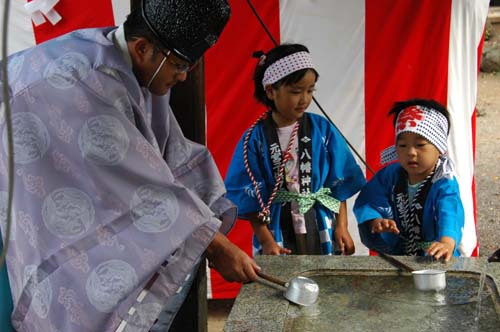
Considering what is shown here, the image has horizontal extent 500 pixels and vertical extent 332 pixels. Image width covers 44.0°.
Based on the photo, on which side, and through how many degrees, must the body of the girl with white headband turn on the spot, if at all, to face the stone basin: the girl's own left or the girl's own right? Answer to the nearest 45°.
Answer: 0° — they already face it

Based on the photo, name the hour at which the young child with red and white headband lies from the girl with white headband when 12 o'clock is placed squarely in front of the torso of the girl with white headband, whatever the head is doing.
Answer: The young child with red and white headband is roughly at 10 o'clock from the girl with white headband.

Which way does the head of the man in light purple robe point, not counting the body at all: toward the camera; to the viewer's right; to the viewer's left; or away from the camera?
to the viewer's right

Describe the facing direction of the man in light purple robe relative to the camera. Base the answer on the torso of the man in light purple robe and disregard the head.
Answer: to the viewer's right

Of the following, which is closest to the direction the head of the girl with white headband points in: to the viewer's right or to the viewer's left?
to the viewer's right

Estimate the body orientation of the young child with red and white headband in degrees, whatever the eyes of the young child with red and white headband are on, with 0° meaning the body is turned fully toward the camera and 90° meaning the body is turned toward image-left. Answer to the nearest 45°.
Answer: approximately 0°
